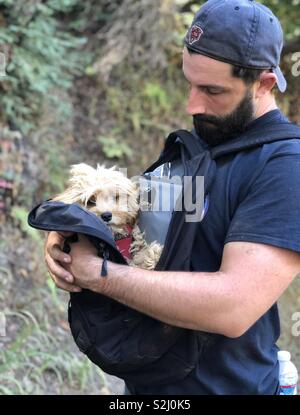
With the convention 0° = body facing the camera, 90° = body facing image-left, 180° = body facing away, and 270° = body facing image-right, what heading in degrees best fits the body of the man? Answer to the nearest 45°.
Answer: approximately 90°
